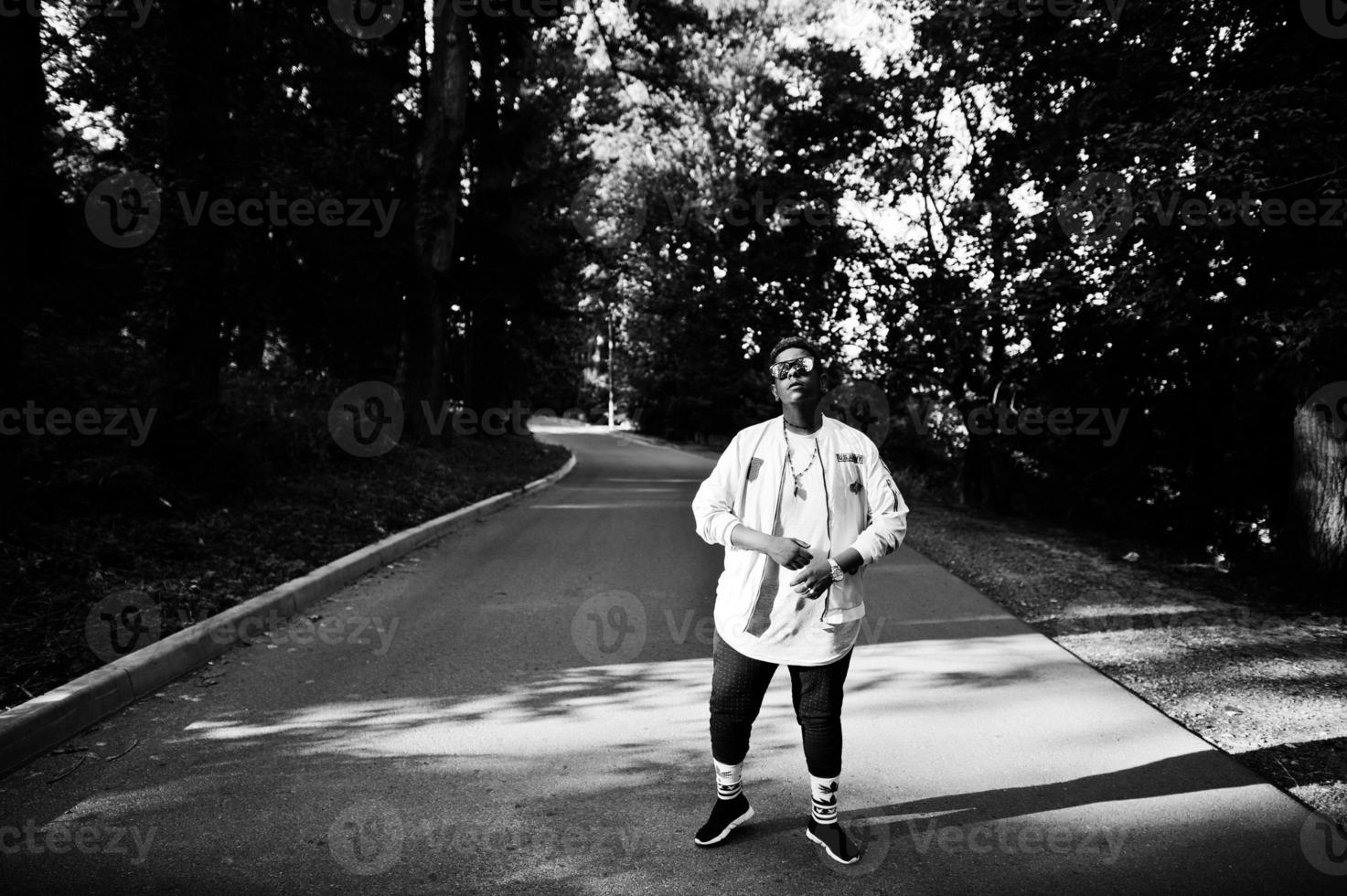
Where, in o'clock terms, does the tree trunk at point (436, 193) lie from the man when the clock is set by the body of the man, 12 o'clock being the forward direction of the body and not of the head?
The tree trunk is roughly at 5 o'clock from the man.

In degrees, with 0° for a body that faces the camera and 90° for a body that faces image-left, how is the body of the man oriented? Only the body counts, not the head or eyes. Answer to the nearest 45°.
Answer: approximately 0°

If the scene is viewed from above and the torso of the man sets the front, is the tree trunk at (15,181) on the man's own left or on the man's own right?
on the man's own right

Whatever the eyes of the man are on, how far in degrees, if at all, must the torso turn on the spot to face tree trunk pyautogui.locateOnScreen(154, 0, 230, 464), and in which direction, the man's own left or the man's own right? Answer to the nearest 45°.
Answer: approximately 135° to the man's own right

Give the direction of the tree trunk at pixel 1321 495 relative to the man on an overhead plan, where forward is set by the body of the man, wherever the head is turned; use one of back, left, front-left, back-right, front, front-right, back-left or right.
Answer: back-left
